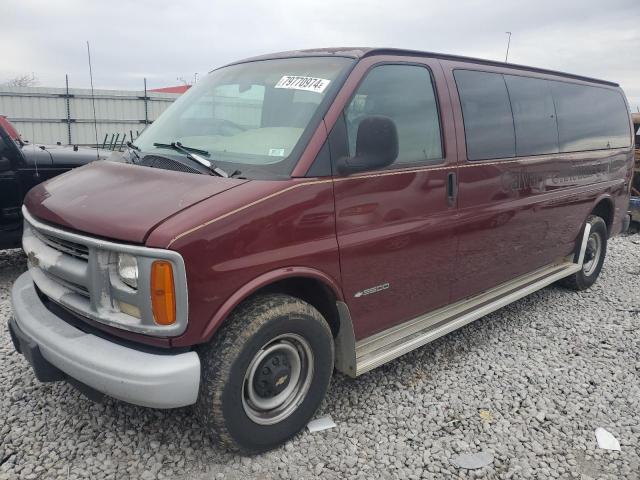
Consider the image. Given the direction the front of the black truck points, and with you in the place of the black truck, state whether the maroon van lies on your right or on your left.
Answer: on your right

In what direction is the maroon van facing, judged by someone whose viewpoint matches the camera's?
facing the viewer and to the left of the viewer

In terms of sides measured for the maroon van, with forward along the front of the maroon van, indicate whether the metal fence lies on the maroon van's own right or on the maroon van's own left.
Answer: on the maroon van's own right

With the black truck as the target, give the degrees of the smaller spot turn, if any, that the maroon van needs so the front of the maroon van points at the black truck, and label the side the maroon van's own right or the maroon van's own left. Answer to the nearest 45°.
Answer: approximately 90° to the maroon van's own right

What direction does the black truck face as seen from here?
to the viewer's right

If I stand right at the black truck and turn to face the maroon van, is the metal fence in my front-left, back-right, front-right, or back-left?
back-left

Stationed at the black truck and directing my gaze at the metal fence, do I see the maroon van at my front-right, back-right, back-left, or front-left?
back-right
